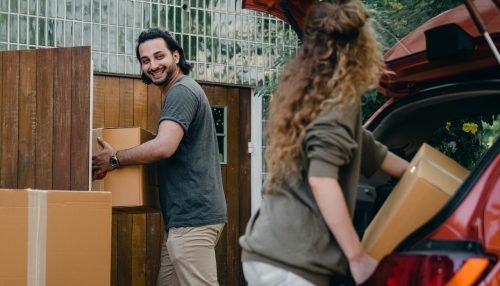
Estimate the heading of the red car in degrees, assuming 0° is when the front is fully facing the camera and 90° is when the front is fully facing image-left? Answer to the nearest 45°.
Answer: approximately 225°

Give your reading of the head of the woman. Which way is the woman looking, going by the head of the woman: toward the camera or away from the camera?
away from the camera

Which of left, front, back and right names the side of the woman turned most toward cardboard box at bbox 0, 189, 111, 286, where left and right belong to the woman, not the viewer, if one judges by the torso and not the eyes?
back

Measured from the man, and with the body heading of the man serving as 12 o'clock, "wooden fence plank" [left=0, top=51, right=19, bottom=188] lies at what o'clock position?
The wooden fence plank is roughly at 12 o'clock from the man.

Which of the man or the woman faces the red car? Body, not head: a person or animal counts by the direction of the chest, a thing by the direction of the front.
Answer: the woman

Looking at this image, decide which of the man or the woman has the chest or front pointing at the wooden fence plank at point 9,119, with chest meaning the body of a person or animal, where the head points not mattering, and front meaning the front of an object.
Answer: the man

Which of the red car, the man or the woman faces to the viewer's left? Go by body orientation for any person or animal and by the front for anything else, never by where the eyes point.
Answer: the man

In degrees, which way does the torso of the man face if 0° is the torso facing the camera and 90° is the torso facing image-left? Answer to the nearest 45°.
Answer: approximately 90°

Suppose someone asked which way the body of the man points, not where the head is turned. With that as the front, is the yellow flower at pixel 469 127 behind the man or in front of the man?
behind

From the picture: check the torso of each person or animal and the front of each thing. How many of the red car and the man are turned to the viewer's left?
1

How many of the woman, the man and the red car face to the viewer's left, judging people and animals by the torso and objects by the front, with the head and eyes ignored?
1

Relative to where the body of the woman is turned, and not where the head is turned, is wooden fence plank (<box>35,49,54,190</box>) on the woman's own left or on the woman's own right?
on the woman's own left

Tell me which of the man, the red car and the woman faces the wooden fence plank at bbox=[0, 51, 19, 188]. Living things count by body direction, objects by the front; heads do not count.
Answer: the man
